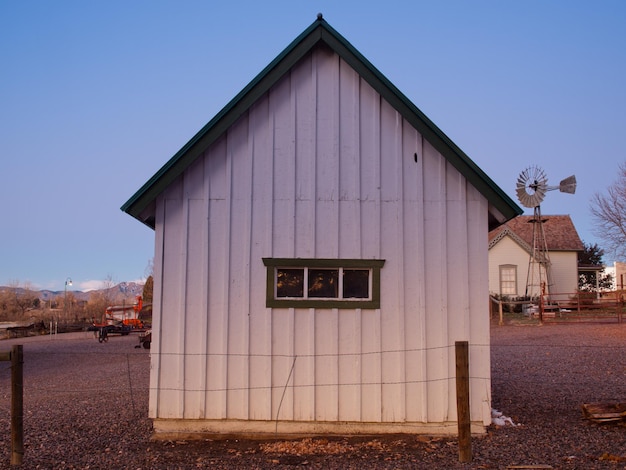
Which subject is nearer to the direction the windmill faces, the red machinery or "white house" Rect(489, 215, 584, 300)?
the red machinery

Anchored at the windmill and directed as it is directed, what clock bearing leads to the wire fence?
The wire fence is roughly at 11 o'clock from the windmill.

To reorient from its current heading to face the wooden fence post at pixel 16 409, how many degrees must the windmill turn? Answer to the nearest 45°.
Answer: approximately 45° to its left

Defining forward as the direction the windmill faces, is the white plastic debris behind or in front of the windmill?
in front

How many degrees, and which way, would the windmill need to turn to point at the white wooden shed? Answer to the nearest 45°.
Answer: approximately 45° to its left

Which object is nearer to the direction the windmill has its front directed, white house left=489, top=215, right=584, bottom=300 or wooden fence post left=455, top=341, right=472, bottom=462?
the wooden fence post

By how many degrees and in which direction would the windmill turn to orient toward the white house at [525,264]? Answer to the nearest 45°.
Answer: approximately 135° to its right

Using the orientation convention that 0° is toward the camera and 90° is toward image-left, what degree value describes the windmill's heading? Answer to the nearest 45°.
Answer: approximately 45°

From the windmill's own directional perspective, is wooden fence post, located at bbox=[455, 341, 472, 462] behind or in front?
in front
